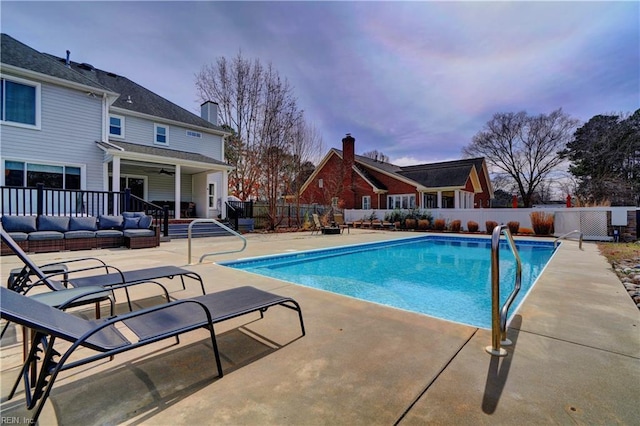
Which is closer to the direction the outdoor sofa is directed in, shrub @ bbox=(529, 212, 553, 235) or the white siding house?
the shrub

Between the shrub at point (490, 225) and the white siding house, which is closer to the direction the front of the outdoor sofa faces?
the shrub

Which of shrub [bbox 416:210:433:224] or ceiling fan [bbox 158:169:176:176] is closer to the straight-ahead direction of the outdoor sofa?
the shrub

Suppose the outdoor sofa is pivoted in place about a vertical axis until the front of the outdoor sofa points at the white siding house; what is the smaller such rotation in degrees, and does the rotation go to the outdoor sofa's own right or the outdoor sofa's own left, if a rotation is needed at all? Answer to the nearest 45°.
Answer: approximately 180°

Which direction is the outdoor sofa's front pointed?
toward the camera

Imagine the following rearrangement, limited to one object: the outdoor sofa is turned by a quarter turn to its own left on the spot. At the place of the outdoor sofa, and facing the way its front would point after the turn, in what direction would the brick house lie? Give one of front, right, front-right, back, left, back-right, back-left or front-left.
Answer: front

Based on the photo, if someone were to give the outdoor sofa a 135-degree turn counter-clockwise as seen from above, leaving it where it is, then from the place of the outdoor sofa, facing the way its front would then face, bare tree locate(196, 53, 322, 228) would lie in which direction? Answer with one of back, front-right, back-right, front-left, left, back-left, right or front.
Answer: front

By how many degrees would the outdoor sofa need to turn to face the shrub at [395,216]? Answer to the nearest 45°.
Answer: approximately 90° to its left
